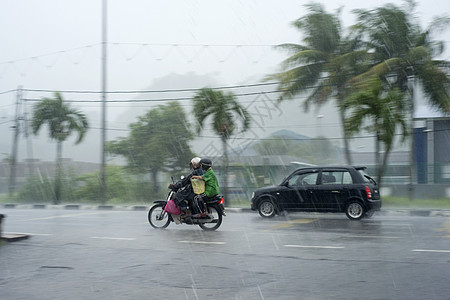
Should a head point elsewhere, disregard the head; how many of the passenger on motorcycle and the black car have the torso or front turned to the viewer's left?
2

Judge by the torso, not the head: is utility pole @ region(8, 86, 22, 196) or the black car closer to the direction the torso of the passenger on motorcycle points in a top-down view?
the utility pole

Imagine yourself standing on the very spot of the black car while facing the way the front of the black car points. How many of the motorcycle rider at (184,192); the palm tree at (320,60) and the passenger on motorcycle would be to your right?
1

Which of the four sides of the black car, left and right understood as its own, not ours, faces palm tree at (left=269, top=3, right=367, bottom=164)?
right

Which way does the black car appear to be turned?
to the viewer's left

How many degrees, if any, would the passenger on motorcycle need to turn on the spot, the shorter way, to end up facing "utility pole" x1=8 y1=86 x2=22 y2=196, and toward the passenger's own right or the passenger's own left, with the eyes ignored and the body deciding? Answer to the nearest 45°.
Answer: approximately 45° to the passenger's own right

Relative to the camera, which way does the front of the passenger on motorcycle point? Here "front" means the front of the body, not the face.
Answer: to the viewer's left

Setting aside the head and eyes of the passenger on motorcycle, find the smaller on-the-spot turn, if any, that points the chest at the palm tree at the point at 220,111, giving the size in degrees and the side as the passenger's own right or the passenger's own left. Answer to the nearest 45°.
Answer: approximately 90° to the passenger's own right

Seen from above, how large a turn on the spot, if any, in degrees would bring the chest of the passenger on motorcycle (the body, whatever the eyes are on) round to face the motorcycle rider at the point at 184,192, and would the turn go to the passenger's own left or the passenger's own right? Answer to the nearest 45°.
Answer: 0° — they already face them

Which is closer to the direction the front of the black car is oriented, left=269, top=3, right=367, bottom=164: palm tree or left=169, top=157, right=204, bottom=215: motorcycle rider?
the motorcycle rider
